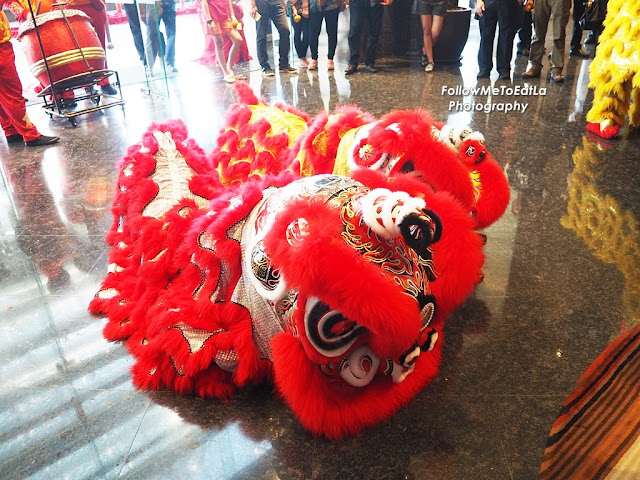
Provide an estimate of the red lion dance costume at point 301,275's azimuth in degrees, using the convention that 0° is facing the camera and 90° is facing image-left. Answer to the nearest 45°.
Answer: approximately 315°

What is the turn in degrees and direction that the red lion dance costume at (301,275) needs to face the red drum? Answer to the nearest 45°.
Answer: approximately 180°

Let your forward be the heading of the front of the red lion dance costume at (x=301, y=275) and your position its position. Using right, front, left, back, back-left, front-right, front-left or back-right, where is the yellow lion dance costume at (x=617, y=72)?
left
